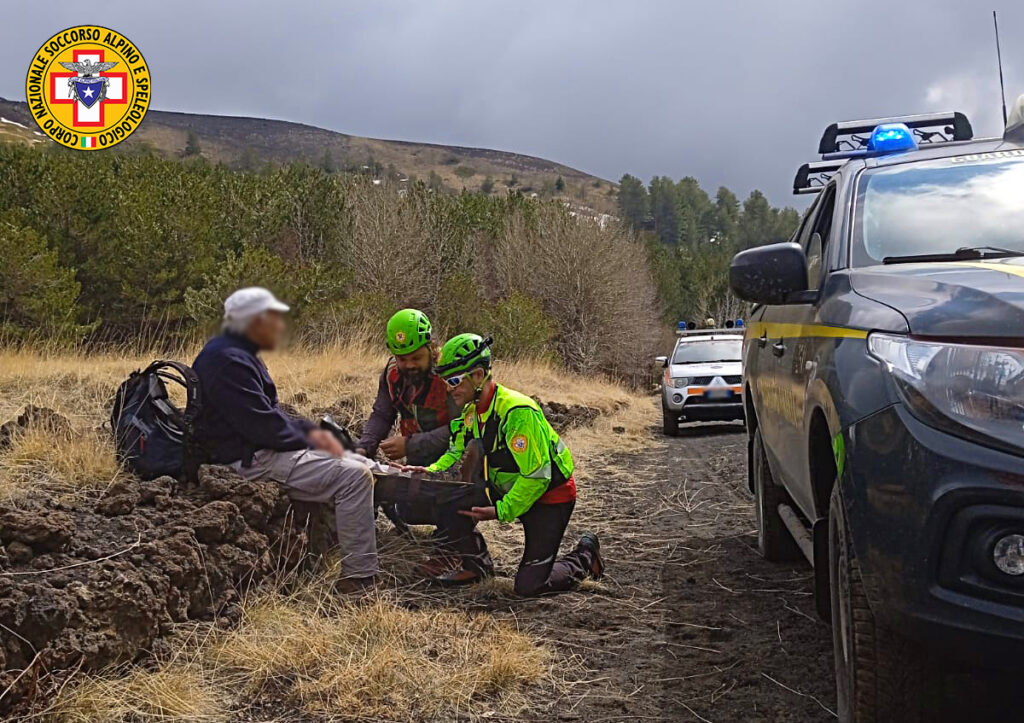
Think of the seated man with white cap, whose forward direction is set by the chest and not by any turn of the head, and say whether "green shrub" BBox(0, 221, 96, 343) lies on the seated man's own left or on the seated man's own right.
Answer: on the seated man's own left

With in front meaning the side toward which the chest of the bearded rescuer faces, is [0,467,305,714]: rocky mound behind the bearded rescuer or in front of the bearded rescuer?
in front

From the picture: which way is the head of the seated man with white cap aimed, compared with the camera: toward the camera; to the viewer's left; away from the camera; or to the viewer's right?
to the viewer's right

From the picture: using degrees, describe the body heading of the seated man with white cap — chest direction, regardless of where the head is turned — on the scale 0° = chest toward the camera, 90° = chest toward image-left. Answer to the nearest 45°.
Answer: approximately 270°

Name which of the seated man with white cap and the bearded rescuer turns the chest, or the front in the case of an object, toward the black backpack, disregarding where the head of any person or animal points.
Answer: the bearded rescuer

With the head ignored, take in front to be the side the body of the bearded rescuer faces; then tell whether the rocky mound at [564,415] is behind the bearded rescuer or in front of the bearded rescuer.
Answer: behind

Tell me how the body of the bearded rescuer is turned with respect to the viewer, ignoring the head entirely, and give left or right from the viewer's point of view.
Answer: facing the viewer and to the left of the viewer

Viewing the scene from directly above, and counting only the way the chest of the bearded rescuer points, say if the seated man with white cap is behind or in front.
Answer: in front

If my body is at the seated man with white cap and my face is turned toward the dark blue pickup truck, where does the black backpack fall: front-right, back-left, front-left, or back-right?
back-right

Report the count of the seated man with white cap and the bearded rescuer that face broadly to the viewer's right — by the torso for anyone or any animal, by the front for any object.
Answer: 1
